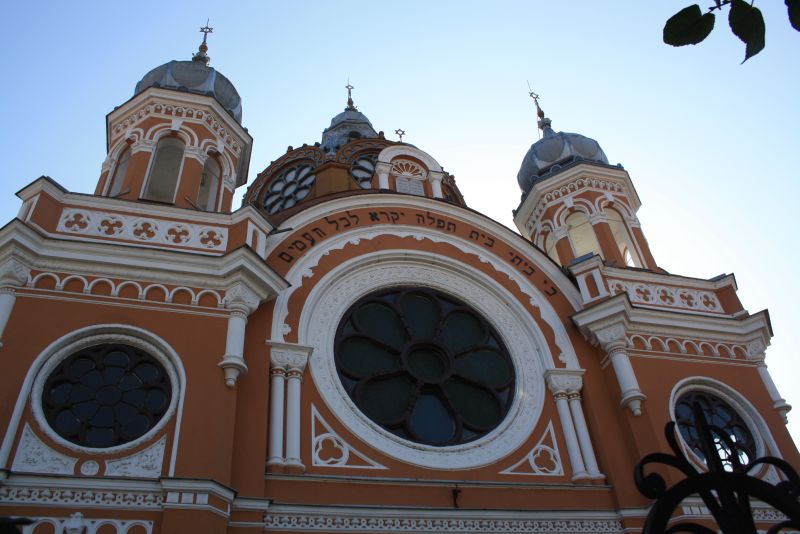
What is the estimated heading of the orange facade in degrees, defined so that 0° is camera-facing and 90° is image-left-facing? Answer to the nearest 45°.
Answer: approximately 0°

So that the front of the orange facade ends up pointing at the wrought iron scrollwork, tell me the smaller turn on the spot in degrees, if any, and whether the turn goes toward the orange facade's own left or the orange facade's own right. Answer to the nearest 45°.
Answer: approximately 45° to the orange facade's own left

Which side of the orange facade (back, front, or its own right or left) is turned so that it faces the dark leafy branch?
front
